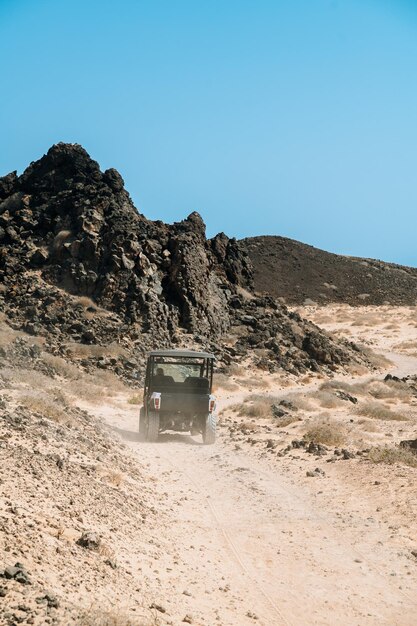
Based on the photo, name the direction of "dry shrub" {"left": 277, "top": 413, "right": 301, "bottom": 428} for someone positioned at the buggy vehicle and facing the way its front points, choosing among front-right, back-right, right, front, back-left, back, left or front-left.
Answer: front-right

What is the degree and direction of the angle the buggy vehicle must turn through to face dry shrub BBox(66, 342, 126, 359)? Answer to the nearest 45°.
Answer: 0° — it already faces it

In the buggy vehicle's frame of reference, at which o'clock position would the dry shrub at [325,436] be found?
The dry shrub is roughly at 3 o'clock from the buggy vehicle.

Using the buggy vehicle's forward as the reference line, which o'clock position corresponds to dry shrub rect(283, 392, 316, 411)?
The dry shrub is roughly at 1 o'clock from the buggy vehicle.

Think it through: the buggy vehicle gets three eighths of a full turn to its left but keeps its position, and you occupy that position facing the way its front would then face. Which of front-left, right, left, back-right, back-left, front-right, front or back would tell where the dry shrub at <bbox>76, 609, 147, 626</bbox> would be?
front-left

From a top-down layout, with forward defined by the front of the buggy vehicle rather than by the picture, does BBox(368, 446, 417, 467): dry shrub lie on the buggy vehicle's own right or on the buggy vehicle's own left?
on the buggy vehicle's own right

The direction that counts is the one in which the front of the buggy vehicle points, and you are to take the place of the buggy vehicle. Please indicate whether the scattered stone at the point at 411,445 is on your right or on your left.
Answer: on your right

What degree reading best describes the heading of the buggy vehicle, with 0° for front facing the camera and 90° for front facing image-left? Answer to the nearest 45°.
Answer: approximately 180°

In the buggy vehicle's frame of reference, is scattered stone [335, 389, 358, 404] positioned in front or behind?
in front

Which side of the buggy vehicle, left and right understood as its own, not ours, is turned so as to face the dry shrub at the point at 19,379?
left

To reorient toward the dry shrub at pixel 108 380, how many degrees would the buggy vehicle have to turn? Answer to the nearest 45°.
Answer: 0° — it already faces it

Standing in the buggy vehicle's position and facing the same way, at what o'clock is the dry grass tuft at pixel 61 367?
The dry grass tuft is roughly at 11 o'clock from the buggy vehicle.

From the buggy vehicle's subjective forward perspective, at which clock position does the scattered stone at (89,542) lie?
The scattered stone is roughly at 6 o'clock from the buggy vehicle.

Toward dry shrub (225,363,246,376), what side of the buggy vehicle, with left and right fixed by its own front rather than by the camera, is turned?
front

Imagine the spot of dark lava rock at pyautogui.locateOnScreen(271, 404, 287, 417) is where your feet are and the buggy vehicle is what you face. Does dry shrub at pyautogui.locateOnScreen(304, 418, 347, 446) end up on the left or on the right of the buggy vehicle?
left

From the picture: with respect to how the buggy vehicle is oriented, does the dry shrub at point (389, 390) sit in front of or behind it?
in front

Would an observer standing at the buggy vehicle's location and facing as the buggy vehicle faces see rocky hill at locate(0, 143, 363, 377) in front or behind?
in front
